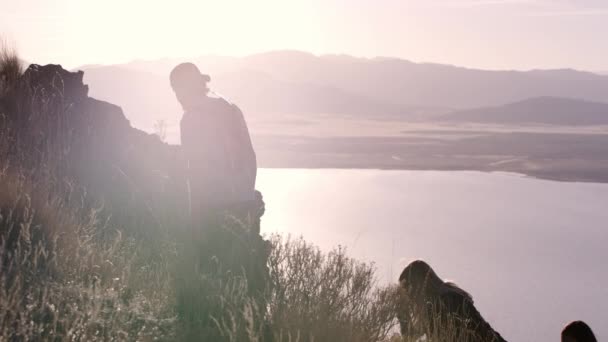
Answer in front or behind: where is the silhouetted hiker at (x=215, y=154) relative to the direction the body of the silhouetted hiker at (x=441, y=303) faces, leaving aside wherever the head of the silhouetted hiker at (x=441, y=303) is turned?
in front

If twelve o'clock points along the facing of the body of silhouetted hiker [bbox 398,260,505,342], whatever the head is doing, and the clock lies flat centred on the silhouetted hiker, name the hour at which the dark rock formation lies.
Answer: The dark rock formation is roughly at 12 o'clock from the silhouetted hiker.

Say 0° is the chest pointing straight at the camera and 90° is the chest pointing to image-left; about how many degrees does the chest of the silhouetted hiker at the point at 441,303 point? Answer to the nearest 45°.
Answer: approximately 90°
